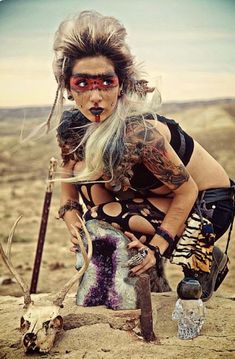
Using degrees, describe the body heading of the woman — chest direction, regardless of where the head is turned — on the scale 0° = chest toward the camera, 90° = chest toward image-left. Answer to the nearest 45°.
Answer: approximately 45°
